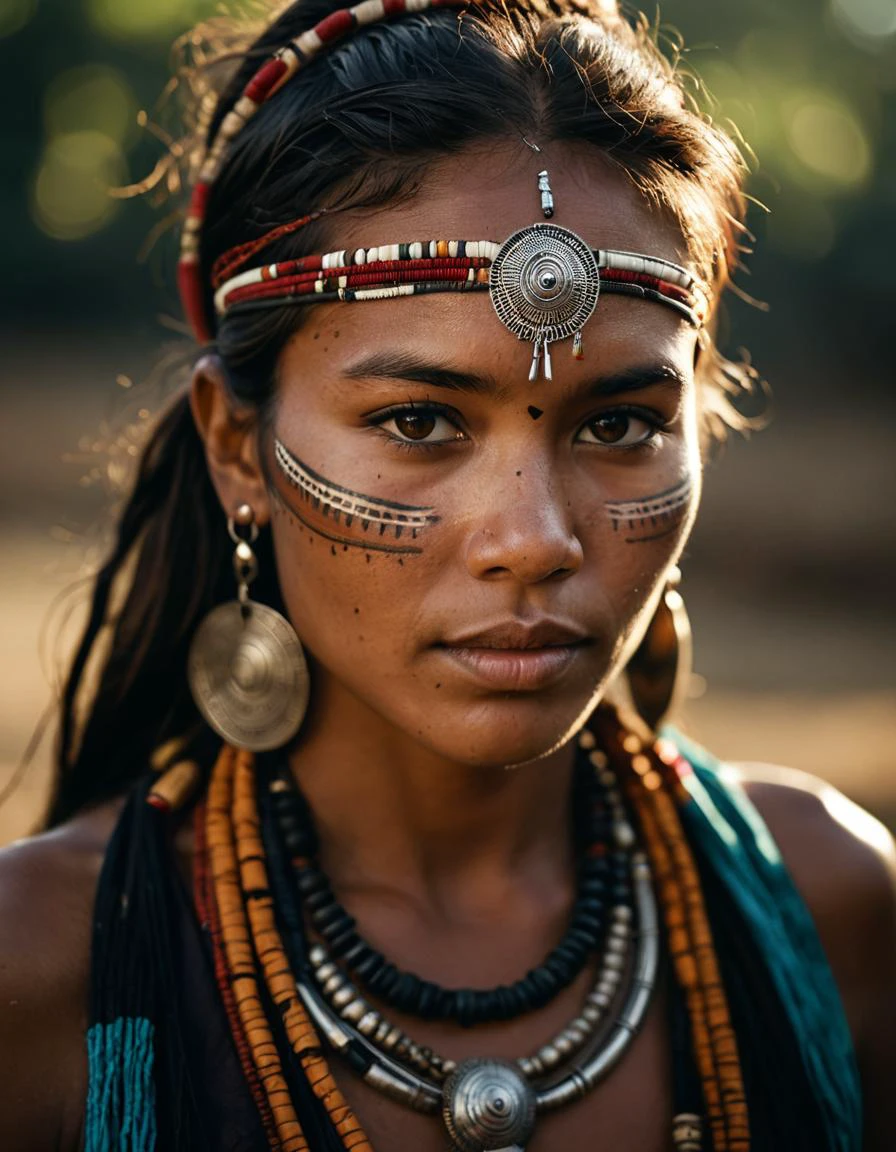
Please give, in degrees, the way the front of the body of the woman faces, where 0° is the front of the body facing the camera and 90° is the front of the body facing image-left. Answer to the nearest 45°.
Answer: approximately 0°
